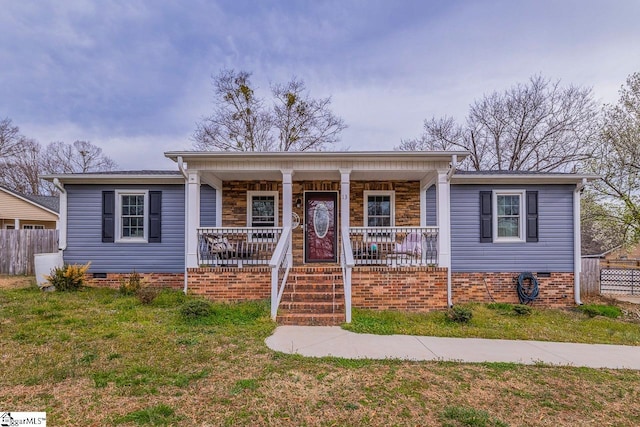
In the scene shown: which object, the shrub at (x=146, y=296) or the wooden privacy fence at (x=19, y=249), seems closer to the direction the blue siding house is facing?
the shrub

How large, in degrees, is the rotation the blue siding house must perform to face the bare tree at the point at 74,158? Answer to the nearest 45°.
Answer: approximately 135° to its right

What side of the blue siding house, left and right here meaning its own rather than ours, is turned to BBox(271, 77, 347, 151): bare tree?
back

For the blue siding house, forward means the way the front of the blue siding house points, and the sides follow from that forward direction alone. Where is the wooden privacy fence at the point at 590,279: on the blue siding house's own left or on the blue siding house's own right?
on the blue siding house's own left

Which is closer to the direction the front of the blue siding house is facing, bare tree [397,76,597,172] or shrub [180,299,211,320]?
the shrub

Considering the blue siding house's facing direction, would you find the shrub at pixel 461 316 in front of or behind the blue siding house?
in front

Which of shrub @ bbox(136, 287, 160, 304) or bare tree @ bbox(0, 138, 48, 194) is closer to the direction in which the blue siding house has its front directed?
the shrub

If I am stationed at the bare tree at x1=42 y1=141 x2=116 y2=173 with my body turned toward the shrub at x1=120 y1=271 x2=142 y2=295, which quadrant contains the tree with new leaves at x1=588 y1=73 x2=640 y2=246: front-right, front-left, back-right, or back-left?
front-left

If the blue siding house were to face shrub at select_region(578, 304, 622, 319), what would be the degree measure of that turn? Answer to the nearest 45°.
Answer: approximately 90° to its left

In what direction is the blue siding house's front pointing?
toward the camera

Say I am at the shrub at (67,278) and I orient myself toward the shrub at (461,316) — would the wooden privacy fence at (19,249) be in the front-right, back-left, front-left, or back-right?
back-left

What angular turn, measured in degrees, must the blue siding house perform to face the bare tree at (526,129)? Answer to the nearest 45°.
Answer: approximately 135° to its left

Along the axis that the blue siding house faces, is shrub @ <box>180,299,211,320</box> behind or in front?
in front

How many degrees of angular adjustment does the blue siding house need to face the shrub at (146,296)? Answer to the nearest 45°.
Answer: approximately 45° to its right

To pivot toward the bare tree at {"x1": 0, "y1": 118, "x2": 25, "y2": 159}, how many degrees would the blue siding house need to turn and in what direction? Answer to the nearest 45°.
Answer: approximately 135° to its right

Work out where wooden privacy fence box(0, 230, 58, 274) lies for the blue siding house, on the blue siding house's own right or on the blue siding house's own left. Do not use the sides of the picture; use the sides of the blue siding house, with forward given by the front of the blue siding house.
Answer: on the blue siding house's own right
